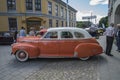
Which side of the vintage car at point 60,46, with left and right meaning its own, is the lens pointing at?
left

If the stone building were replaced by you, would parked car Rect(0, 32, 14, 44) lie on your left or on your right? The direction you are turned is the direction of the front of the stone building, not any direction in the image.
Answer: on your right

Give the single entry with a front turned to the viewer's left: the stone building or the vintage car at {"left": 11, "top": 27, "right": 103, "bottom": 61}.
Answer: the vintage car

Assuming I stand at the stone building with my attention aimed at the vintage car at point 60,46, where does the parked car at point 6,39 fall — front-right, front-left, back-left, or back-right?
front-right

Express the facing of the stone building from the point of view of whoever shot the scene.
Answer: facing the viewer and to the right of the viewer

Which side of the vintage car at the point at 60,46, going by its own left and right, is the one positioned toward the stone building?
right
